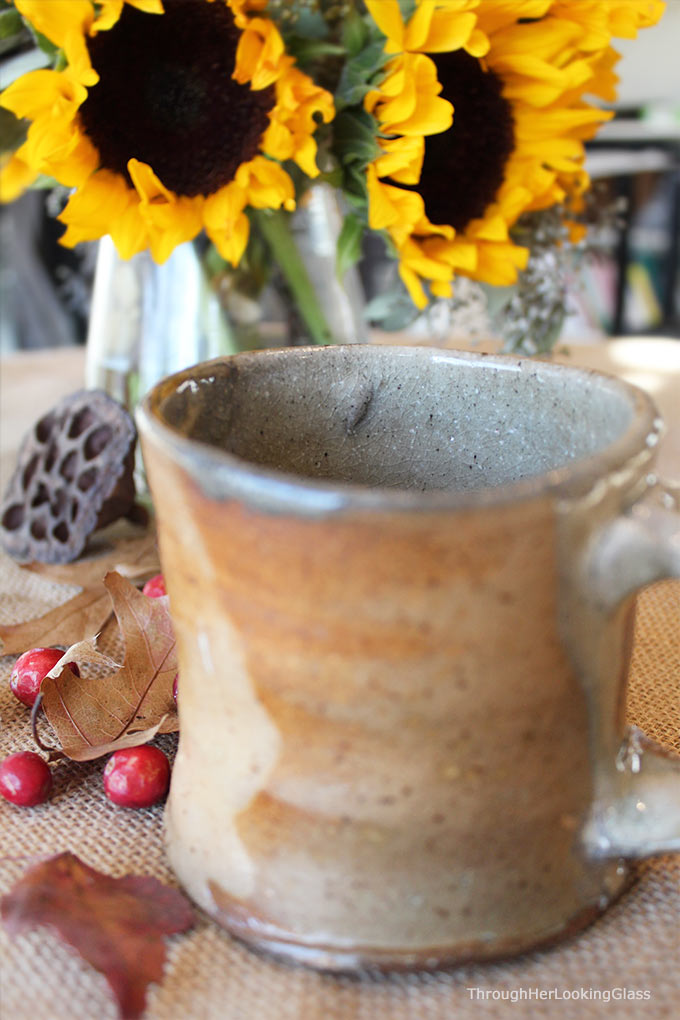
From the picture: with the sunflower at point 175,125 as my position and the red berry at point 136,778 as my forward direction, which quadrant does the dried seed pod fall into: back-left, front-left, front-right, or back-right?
front-right

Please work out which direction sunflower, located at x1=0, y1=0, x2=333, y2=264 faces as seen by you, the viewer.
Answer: facing the viewer
